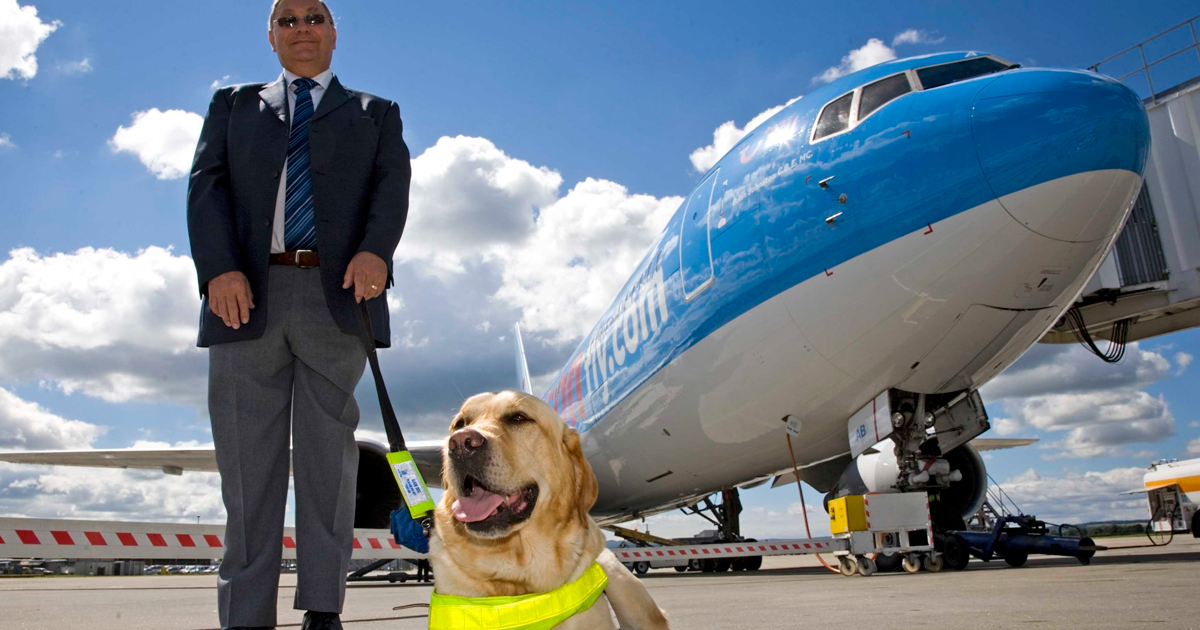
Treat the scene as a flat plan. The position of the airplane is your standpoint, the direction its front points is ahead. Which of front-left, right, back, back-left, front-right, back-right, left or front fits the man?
right

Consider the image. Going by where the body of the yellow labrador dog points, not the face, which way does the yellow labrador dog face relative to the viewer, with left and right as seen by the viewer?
facing the viewer and to the left of the viewer

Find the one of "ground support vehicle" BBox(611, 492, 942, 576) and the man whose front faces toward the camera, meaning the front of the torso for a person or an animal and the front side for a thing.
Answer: the man

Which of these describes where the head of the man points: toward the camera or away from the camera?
toward the camera

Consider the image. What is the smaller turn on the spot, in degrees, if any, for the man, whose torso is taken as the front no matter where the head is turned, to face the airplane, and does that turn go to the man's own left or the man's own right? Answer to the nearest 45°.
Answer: approximately 135° to the man's own left

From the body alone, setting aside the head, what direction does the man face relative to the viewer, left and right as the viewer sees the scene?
facing the viewer
